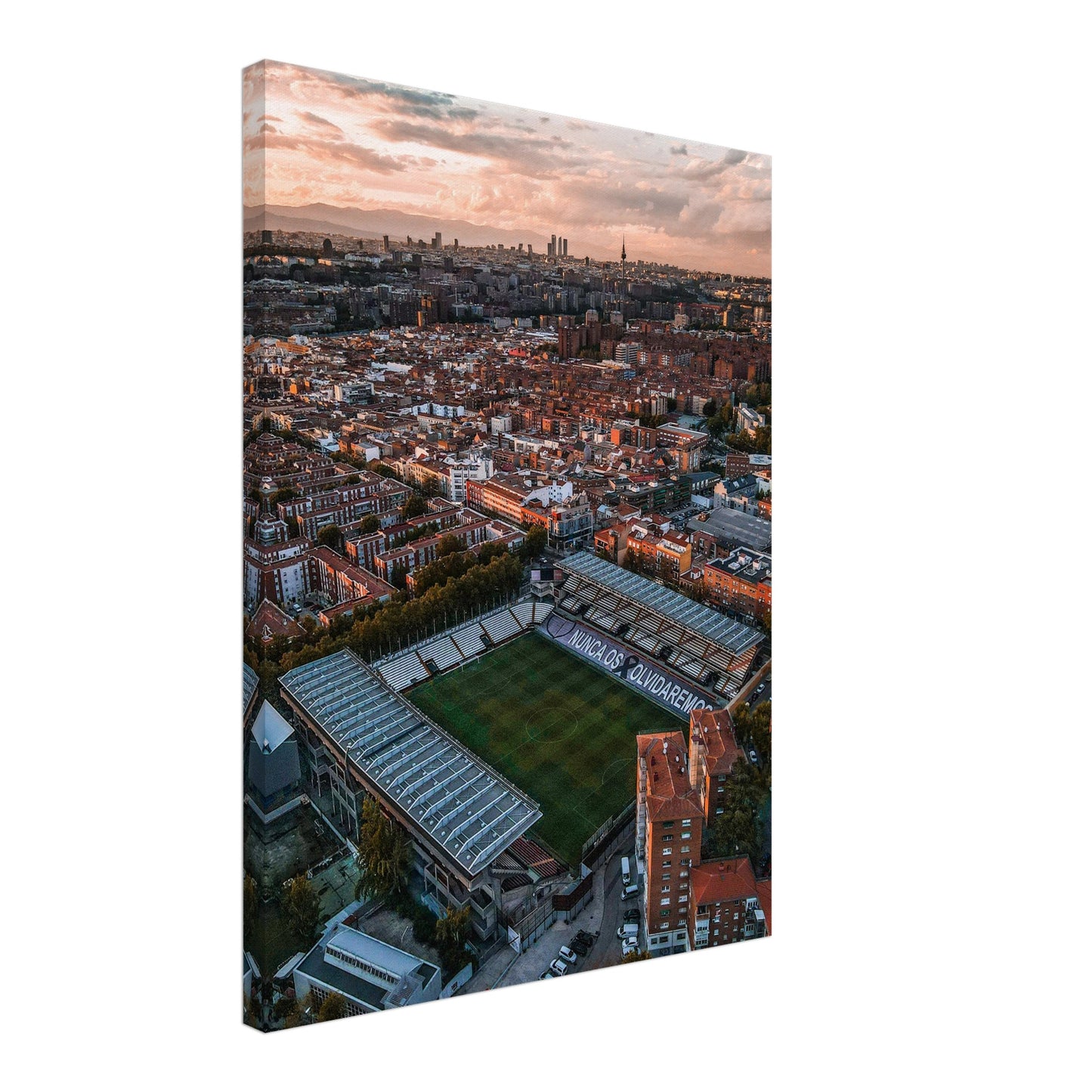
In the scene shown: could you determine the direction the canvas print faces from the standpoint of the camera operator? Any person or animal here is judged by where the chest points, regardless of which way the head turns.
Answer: facing the viewer and to the right of the viewer
